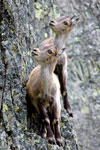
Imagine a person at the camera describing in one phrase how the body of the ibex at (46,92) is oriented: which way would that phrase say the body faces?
toward the camera

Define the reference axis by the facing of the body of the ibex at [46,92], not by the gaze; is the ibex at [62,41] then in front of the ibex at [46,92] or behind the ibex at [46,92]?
behind
